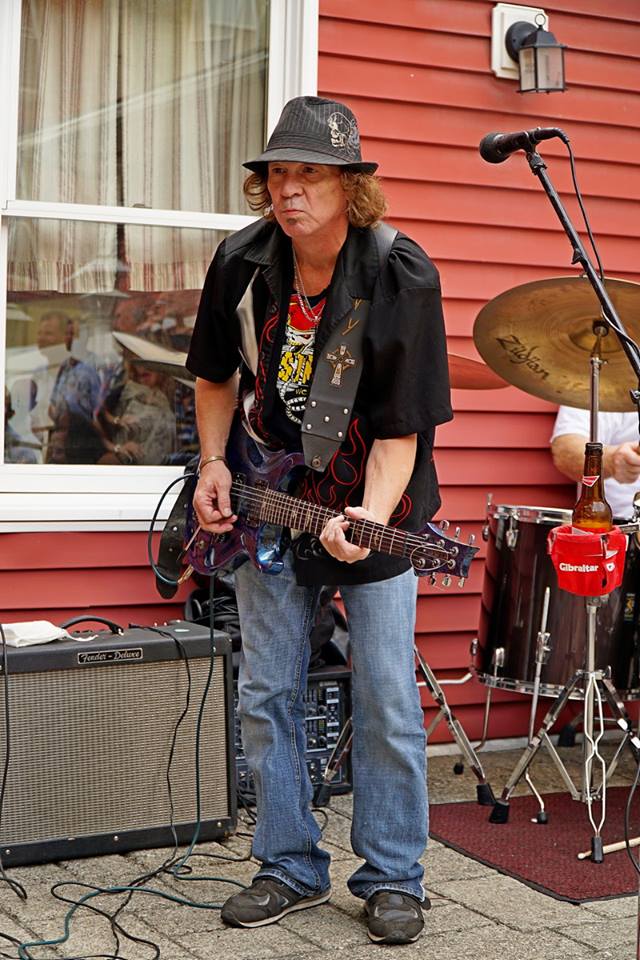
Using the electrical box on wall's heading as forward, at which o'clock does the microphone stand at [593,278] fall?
The microphone stand is roughly at 12 o'clock from the electrical box on wall.

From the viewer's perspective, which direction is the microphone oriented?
to the viewer's left

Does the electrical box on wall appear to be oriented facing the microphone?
yes

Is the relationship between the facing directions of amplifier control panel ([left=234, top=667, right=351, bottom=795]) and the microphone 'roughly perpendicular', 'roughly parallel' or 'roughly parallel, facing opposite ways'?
roughly perpendicular

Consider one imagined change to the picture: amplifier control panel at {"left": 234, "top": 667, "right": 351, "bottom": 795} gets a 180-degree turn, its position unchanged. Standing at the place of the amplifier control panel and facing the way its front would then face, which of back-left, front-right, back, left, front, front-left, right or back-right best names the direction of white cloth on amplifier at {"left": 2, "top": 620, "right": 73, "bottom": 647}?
back-left

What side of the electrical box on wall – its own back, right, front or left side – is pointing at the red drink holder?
front

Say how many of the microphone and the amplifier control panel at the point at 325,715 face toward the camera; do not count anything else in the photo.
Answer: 1

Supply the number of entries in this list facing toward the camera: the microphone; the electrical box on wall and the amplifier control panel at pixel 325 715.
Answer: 2

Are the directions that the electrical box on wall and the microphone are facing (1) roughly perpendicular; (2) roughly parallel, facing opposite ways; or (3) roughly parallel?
roughly perpendicular

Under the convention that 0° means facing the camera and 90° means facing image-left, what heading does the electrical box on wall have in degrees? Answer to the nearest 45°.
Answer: approximately 0°
